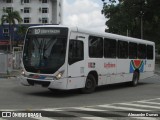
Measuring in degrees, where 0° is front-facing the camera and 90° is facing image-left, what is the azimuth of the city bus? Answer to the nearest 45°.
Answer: approximately 45°
